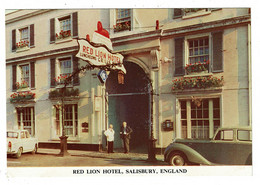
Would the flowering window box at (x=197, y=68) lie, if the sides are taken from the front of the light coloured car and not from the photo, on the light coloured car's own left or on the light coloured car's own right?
on the light coloured car's own right

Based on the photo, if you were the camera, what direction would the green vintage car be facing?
facing to the left of the viewer

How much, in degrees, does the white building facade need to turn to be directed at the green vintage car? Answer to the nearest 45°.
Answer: approximately 90° to its left
